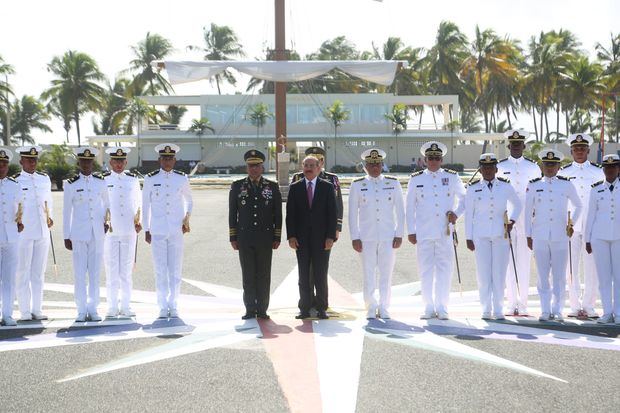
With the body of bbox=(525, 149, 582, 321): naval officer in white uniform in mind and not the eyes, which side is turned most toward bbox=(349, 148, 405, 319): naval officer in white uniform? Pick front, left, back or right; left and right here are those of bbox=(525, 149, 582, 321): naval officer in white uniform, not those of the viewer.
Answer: right

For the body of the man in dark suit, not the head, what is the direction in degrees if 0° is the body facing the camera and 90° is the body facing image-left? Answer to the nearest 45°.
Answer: approximately 0°

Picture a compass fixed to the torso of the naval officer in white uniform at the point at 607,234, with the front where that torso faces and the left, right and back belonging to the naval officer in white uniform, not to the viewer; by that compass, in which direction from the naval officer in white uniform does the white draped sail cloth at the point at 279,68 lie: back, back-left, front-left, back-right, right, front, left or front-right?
back-right

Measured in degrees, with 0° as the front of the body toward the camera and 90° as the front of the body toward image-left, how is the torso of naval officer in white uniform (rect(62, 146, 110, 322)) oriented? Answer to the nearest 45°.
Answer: approximately 0°

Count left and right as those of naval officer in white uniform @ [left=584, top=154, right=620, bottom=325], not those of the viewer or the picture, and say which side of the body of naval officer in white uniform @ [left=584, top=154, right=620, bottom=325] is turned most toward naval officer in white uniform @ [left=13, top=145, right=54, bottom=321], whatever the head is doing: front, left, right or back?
right

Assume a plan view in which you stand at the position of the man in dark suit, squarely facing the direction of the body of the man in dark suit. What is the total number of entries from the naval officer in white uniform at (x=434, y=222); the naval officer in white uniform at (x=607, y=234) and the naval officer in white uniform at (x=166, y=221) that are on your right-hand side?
1

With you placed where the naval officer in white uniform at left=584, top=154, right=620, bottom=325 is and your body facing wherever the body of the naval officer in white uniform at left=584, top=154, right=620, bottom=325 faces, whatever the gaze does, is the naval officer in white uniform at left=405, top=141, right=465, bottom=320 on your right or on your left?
on your right

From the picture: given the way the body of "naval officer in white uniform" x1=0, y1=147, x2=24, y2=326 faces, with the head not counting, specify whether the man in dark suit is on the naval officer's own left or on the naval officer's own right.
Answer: on the naval officer's own left

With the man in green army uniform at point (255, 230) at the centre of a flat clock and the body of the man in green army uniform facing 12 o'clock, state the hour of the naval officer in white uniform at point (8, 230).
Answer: The naval officer in white uniform is roughly at 3 o'clock from the man in green army uniform.

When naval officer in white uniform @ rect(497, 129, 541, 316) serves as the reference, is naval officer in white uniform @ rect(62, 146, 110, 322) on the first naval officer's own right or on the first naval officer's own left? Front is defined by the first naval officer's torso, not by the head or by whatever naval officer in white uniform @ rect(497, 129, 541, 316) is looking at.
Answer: on the first naval officer's own right
